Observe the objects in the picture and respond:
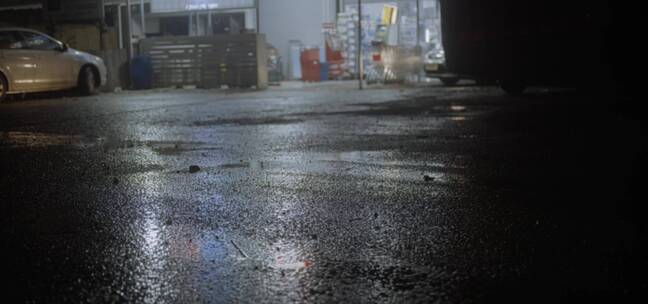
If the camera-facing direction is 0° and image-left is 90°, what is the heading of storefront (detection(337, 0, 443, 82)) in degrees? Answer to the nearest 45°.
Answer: approximately 0°

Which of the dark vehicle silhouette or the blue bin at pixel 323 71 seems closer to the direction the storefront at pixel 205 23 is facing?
the dark vehicle silhouette

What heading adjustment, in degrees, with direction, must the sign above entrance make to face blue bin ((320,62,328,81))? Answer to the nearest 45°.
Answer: approximately 135° to its left

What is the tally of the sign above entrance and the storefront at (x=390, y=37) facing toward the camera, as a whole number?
2

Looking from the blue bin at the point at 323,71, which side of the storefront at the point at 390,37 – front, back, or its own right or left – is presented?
right

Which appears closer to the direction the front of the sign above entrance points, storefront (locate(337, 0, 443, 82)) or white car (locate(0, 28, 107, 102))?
the white car
